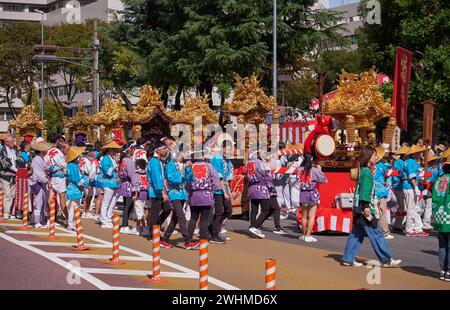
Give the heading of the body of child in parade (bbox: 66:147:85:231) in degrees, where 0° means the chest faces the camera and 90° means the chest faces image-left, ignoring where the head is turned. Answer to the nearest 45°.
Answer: approximately 270°

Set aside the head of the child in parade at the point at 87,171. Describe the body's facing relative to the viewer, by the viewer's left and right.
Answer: facing to the right of the viewer
